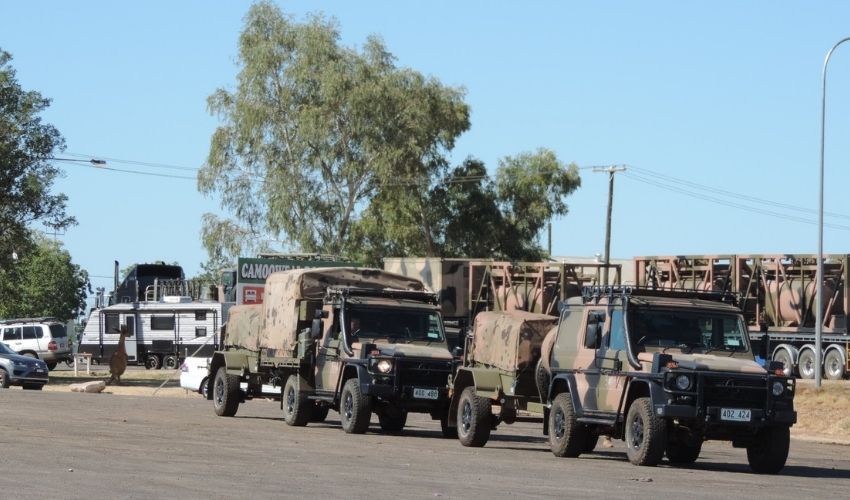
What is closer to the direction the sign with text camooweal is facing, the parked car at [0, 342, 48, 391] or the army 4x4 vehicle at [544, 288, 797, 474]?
the army 4x4 vehicle

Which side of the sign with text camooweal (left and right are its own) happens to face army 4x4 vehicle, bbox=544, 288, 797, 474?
front

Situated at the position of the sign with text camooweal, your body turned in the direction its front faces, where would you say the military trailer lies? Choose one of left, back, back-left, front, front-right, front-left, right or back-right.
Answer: front

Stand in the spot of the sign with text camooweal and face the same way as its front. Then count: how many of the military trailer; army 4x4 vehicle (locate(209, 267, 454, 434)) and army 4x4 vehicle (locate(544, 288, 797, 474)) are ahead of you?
3

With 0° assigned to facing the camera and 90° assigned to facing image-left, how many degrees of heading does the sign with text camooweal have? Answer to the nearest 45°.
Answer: approximately 0°

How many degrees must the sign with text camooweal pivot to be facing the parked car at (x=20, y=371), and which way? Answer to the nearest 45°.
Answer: approximately 45° to its right

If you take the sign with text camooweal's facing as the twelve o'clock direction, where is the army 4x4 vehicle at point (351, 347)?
The army 4x4 vehicle is roughly at 12 o'clock from the sign with text camooweal.

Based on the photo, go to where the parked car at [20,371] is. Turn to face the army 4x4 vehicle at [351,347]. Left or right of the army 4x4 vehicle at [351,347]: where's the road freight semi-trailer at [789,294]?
left
